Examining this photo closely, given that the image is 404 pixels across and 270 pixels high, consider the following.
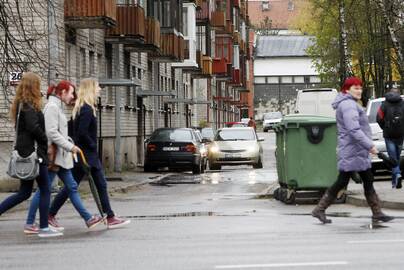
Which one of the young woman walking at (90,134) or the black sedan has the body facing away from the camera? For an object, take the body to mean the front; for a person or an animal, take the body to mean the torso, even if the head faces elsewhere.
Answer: the black sedan

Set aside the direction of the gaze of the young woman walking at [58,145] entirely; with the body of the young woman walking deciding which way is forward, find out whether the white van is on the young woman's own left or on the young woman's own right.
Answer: on the young woman's own left

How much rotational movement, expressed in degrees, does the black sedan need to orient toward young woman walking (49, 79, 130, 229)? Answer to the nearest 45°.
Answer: approximately 180°

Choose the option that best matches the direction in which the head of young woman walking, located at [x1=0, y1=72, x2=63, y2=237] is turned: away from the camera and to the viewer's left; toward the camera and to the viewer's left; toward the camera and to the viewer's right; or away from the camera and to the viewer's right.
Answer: away from the camera and to the viewer's right

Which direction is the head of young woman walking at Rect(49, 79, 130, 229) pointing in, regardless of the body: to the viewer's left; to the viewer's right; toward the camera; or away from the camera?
to the viewer's right

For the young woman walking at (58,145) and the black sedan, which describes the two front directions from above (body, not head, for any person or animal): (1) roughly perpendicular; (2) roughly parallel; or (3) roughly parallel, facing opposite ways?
roughly perpendicular

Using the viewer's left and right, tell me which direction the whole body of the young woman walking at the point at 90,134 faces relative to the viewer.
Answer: facing to the right of the viewer

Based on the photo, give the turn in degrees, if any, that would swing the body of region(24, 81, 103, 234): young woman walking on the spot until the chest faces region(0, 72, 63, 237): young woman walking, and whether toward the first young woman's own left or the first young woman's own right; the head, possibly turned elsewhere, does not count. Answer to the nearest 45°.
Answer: approximately 135° to the first young woman's own right
